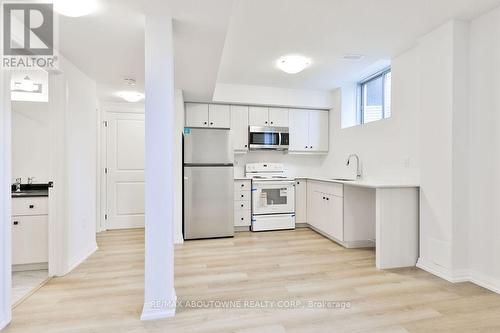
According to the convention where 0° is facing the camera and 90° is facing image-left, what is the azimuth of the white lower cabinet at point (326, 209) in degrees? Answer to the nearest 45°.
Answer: approximately 45°

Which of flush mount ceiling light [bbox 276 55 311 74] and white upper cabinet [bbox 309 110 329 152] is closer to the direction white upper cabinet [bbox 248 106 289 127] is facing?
the flush mount ceiling light

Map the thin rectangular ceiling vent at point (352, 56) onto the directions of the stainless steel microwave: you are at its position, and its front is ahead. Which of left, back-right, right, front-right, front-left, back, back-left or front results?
front-left

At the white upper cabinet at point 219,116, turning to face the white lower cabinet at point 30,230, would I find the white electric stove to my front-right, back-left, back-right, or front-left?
back-left

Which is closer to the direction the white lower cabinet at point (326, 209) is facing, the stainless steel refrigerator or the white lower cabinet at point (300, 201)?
the stainless steel refrigerator

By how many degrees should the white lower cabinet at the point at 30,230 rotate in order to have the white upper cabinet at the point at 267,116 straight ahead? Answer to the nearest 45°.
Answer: approximately 90° to its left

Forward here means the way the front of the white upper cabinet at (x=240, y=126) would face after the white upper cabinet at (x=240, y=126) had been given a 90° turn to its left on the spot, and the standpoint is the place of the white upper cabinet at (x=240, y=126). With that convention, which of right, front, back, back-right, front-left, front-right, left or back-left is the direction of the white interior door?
back

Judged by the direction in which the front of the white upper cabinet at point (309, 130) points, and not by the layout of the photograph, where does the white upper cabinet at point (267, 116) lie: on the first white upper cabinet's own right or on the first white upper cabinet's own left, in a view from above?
on the first white upper cabinet's own right
